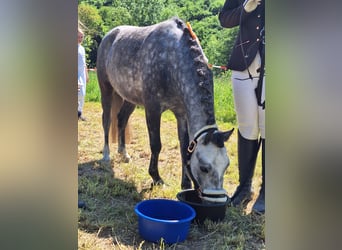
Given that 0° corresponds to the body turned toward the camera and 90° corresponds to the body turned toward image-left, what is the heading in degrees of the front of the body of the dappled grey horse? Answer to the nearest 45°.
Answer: approximately 315°

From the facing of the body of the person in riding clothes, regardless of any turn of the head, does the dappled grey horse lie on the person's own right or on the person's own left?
on the person's own right

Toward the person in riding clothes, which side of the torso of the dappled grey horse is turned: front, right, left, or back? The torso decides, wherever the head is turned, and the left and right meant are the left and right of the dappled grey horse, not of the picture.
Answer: front
